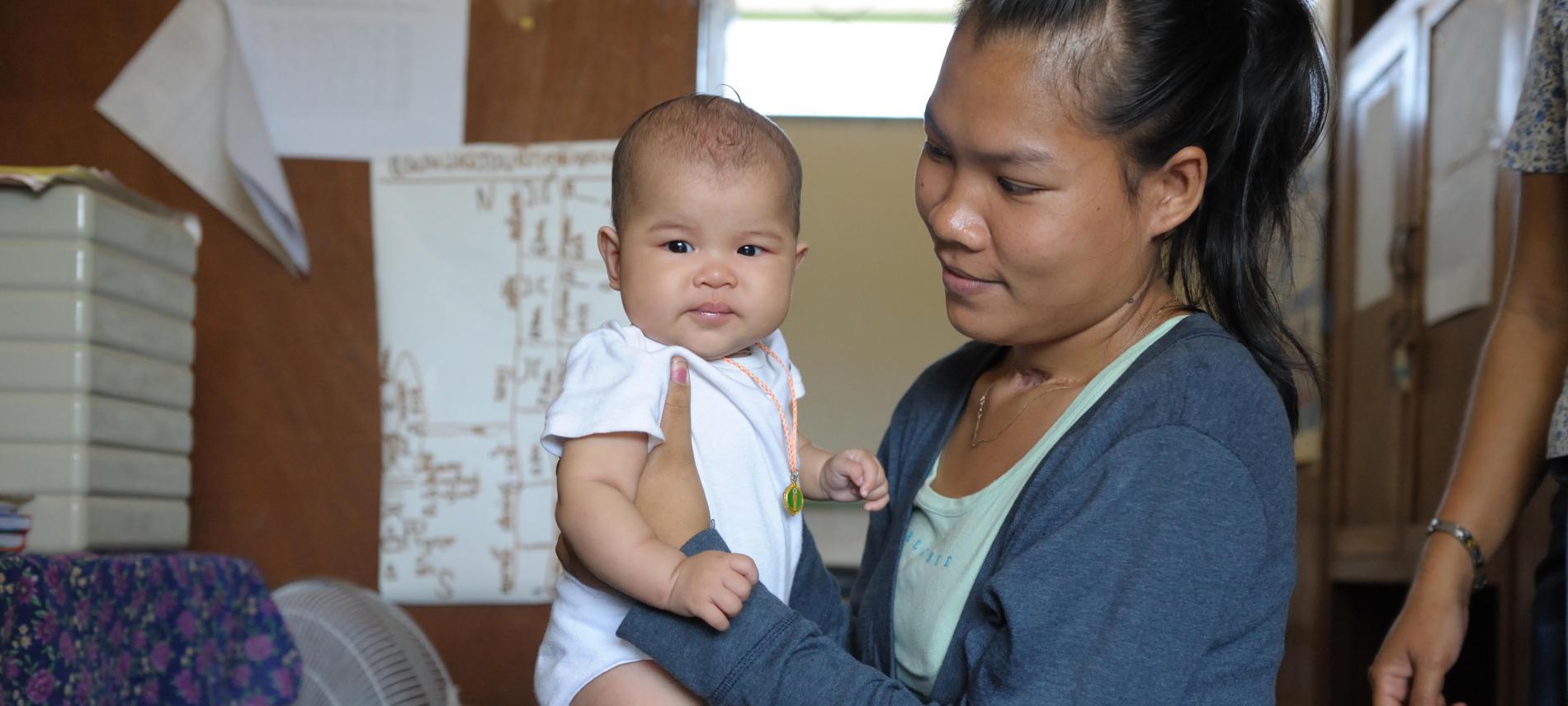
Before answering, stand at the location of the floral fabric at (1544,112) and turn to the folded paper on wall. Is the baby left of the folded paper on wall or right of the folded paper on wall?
left

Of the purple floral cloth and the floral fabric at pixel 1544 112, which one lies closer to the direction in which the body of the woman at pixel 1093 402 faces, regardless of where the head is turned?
the purple floral cloth

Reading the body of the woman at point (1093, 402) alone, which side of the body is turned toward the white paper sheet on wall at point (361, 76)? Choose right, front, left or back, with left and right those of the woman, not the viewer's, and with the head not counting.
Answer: right

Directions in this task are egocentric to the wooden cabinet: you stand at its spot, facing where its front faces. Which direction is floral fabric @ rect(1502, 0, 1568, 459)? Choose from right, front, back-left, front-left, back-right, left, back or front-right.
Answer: front-left

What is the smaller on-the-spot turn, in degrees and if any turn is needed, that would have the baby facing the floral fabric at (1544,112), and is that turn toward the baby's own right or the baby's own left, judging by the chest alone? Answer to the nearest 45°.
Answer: approximately 45° to the baby's own left

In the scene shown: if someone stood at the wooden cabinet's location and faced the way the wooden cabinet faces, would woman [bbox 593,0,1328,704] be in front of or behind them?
in front

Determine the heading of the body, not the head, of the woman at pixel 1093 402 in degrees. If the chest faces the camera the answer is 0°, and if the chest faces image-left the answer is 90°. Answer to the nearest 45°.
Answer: approximately 45°
